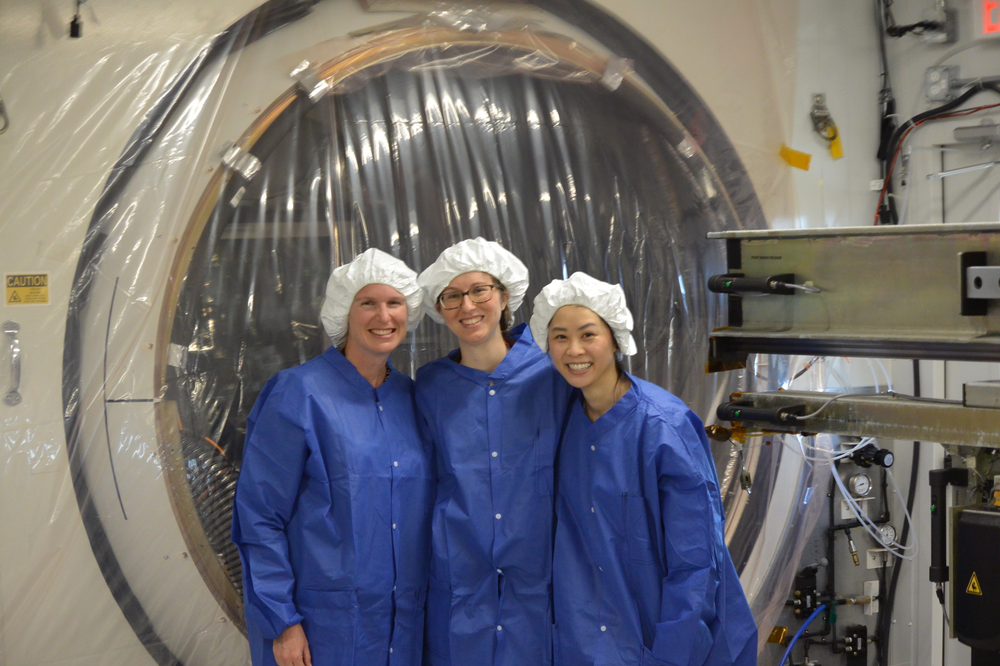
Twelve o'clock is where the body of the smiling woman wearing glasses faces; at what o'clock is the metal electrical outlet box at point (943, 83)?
The metal electrical outlet box is roughly at 8 o'clock from the smiling woman wearing glasses.

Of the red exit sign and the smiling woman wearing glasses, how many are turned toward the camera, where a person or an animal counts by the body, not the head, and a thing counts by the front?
2

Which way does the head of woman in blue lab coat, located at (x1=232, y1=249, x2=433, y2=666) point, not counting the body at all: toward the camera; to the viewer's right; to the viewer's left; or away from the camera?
toward the camera

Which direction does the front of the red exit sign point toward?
toward the camera

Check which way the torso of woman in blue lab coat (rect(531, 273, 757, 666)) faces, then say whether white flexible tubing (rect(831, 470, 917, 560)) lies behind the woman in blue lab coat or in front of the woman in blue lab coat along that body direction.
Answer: behind

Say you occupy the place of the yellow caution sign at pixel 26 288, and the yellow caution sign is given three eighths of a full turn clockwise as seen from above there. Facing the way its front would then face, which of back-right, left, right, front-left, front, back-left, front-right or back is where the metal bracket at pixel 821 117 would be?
back-right

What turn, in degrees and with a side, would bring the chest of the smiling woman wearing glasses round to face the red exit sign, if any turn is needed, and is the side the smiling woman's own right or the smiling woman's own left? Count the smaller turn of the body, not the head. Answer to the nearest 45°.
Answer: approximately 135° to the smiling woman's own left

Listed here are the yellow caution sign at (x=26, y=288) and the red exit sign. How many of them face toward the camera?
2

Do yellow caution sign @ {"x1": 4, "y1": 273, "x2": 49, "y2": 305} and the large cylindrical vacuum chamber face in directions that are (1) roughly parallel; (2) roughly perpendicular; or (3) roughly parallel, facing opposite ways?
roughly parallel

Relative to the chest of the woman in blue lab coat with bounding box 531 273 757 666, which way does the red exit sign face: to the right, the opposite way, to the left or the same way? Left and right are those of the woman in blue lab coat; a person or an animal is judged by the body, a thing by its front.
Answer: the same way

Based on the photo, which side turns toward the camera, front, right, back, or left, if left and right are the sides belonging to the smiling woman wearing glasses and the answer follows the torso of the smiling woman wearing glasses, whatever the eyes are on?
front

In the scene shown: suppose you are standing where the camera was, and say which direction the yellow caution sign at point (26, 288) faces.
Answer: facing the viewer

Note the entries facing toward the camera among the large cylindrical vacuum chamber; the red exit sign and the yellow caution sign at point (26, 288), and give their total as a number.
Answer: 3
